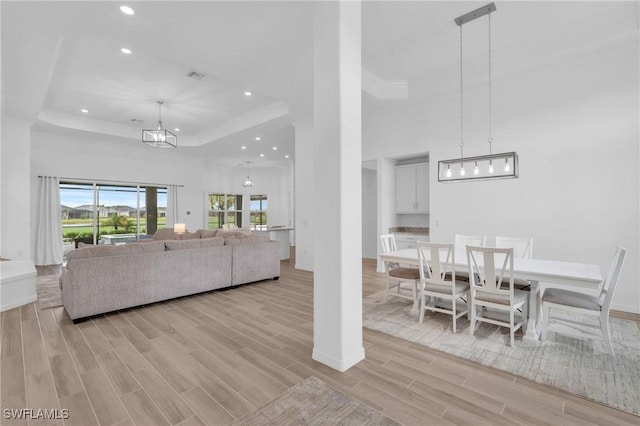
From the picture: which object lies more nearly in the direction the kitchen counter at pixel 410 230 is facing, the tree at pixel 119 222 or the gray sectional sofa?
the gray sectional sofa

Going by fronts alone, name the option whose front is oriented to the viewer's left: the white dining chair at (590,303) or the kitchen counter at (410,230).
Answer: the white dining chair

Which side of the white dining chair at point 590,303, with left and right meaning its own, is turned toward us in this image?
left

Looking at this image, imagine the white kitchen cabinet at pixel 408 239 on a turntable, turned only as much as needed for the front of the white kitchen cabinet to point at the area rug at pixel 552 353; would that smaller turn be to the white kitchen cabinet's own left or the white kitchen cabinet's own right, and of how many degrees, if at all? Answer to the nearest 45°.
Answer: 0° — it already faces it

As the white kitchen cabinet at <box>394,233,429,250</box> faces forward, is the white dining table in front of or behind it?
in front

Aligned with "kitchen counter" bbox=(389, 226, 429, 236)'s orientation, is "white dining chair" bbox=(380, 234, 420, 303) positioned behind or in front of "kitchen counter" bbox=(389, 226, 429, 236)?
in front

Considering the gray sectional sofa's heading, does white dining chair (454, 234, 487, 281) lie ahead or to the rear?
to the rear

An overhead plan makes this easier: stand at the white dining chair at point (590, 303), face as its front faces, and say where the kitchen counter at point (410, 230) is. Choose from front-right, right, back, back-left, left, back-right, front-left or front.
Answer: front-right

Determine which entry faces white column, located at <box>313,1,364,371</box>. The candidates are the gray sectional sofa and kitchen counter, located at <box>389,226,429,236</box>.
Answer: the kitchen counter

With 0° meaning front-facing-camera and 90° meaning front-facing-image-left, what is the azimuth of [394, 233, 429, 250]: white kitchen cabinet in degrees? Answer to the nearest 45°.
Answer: approximately 0°

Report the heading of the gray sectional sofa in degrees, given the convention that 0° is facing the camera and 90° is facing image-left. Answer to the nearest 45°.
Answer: approximately 135°

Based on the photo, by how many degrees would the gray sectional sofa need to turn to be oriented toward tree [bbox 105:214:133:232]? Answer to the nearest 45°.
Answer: approximately 45° to its right

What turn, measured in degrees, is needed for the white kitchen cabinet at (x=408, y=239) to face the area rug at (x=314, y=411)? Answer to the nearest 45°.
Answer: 0° — it already faces it

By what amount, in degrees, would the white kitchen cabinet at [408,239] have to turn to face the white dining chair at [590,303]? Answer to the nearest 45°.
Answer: approximately 45° to its left

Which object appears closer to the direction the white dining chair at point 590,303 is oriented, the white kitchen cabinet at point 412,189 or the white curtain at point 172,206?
the white curtain
